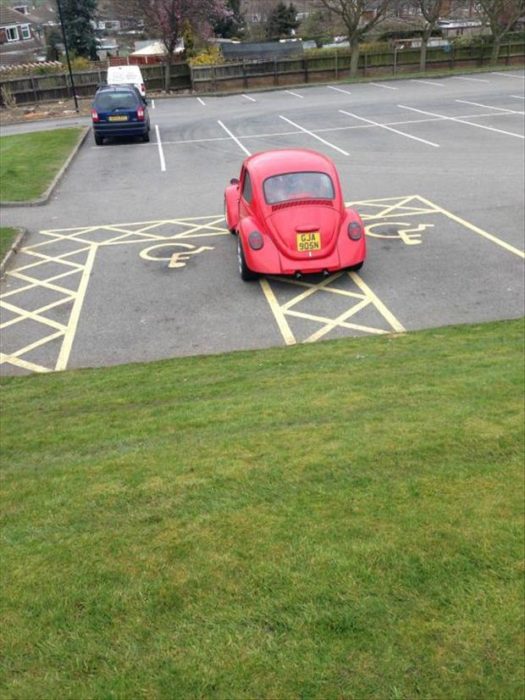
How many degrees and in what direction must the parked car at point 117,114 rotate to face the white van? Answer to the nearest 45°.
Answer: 0° — it already faces it

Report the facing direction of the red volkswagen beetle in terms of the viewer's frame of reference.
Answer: facing away from the viewer

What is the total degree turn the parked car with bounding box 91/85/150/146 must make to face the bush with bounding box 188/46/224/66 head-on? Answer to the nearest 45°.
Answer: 0° — it already faces it

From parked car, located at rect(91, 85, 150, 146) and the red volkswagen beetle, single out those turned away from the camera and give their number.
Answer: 2

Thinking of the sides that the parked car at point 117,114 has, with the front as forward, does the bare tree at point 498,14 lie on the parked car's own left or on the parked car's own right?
on the parked car's own right

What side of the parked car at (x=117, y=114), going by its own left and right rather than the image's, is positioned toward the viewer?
back

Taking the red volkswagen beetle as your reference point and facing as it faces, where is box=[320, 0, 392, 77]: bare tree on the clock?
The bare tree is roughly at 12 o'clock from the red volkswagen beetle.

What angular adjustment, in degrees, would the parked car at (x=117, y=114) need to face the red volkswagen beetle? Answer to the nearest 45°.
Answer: approximately 180°

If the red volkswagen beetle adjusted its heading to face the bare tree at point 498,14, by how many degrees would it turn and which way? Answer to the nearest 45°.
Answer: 0° — it already faces it
